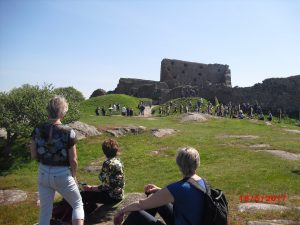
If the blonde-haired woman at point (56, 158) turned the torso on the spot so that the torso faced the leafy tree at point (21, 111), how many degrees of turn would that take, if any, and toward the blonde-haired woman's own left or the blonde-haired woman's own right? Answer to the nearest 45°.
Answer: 0° — they already face it

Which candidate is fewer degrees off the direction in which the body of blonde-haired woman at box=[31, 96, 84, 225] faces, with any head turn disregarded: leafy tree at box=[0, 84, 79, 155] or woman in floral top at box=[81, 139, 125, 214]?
the leafy tree

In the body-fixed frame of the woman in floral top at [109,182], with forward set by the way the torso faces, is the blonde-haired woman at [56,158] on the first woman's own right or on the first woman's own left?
on the first woman's own left

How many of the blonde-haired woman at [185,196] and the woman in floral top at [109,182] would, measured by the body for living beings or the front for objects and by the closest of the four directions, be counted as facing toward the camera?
0

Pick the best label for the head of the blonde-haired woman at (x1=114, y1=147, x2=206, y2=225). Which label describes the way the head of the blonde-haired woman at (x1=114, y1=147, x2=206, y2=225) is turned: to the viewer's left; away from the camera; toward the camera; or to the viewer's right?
away from the camera

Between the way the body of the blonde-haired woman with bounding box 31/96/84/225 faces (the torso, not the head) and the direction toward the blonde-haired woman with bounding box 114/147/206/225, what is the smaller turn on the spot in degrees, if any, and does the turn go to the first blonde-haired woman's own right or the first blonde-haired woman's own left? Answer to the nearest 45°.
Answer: approximately 135° to the first blonde-haired woman's own right

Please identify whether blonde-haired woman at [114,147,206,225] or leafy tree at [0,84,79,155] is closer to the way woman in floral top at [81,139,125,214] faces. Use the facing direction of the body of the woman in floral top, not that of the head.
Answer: the leafy tree

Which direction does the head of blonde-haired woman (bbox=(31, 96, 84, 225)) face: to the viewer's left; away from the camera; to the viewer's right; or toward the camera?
away from the camera

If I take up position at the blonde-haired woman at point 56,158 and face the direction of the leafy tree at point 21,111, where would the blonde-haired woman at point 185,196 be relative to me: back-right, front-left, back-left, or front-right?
back-right

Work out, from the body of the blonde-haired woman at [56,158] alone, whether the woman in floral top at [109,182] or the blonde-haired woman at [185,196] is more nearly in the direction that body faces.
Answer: the woman in floral top

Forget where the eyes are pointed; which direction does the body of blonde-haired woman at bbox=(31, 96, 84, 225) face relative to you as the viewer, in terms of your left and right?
facing away from the viewer
